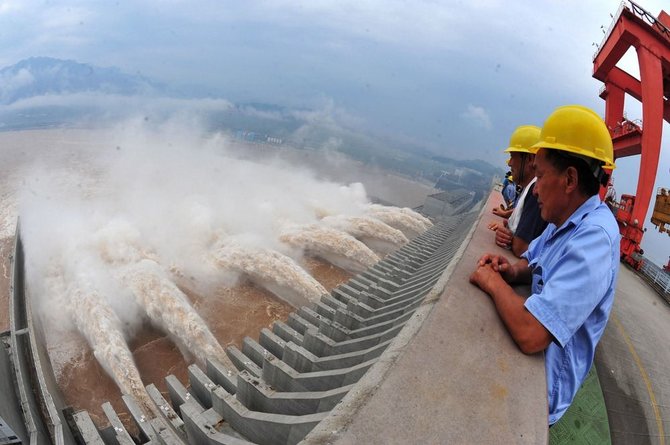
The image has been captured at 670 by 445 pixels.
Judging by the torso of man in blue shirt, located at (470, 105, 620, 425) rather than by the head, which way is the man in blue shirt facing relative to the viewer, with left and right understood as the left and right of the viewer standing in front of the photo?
facing to the left of the viewer

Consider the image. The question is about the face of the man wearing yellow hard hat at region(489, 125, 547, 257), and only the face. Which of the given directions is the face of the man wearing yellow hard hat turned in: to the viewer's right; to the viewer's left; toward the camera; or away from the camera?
to the viewer's left

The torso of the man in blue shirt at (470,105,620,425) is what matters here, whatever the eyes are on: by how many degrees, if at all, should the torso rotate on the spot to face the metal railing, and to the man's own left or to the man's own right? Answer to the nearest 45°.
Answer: approximately 90° to the man's own right

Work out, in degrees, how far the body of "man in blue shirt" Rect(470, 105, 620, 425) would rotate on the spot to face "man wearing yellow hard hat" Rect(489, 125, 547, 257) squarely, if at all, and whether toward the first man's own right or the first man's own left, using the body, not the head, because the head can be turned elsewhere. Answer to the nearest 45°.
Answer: approximately 90° to the first man's own right

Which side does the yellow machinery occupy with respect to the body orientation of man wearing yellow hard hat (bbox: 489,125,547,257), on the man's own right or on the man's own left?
on the man's own right

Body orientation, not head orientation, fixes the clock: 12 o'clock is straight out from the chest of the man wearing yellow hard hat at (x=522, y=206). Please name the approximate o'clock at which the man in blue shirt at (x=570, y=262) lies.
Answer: The man in blue shirt is roughly at 9 o'clock from the man wearing yellow hard hat.

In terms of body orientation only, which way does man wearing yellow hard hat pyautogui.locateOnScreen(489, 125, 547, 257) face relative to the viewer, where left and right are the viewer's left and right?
facing to the left of the viewer

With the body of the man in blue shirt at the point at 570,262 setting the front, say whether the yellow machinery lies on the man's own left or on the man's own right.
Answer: on the man's own right

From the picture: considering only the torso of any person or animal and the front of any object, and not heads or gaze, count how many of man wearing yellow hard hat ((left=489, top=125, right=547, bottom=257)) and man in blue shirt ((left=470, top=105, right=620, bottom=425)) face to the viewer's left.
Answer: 2

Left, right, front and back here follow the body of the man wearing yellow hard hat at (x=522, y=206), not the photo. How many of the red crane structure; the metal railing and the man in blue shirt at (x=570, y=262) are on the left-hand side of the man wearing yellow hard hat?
1
